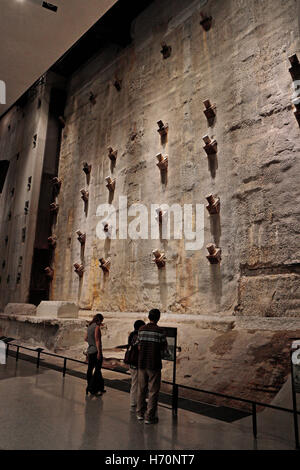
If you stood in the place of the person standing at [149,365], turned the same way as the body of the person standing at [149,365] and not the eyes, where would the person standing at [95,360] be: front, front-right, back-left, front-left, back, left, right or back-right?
left

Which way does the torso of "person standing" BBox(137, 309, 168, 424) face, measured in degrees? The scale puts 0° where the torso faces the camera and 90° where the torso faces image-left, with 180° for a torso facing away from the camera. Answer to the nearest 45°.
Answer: approximately 225°
